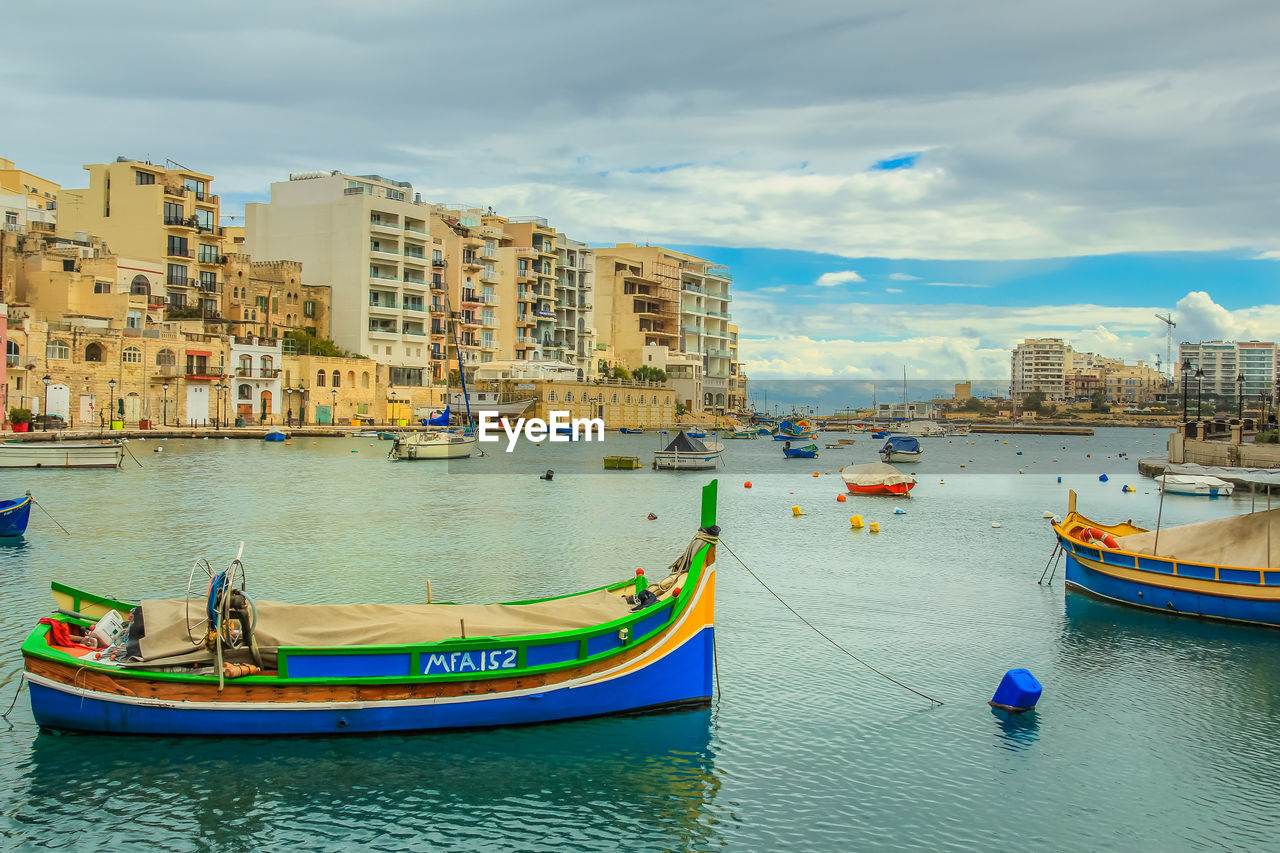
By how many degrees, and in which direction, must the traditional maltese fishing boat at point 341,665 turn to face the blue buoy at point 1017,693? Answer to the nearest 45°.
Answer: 0° — it already faces it

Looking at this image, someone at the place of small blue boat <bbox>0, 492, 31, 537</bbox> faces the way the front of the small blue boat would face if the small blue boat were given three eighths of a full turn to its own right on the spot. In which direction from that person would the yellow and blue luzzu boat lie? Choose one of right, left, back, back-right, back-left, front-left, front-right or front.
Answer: left

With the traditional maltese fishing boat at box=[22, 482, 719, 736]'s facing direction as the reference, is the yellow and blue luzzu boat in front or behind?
in front

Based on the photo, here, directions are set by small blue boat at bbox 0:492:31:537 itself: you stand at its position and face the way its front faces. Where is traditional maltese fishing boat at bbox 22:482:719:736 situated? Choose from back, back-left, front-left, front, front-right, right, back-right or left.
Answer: right

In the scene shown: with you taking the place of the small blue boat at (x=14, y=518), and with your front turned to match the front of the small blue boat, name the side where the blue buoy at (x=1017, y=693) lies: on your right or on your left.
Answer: on your right

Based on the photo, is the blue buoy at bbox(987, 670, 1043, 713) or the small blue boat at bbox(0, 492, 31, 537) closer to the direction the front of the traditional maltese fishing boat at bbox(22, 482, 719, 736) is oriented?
the blue buoy

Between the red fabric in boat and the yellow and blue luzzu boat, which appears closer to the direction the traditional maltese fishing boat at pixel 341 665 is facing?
the yellow and blue luzzu boat

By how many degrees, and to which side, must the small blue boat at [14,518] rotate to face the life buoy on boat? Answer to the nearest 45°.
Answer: approximately 45° to its right

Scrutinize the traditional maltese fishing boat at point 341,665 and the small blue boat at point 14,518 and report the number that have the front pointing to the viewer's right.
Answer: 2

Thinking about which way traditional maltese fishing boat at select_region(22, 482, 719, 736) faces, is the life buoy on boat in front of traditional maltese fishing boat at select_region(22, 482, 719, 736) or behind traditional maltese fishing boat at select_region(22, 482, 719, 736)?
in front

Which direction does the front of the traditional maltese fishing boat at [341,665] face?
to the viewer's right

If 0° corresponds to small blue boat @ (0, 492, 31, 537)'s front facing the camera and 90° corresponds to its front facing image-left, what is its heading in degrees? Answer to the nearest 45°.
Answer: approximately 270°
